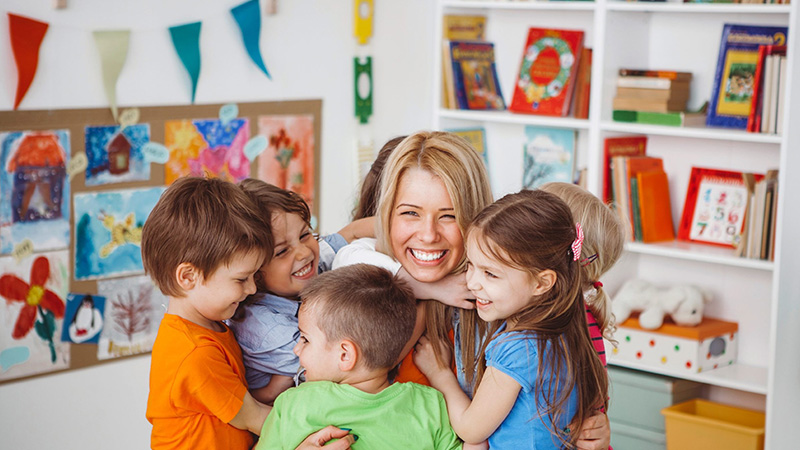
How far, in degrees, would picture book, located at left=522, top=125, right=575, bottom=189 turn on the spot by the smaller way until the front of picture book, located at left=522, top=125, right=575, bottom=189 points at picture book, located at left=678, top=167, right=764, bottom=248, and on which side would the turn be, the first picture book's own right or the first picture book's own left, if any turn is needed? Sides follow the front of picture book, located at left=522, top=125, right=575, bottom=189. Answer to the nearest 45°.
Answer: approximately 45° to the first picture book's own left

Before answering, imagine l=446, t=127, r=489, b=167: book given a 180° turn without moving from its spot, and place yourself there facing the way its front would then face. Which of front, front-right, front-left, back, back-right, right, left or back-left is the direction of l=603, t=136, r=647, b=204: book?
back-right

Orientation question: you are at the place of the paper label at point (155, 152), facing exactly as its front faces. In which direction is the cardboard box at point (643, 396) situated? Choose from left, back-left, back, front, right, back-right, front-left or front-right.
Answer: left

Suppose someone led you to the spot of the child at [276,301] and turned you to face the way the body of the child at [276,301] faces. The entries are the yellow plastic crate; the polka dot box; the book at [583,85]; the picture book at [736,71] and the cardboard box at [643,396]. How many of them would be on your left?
5

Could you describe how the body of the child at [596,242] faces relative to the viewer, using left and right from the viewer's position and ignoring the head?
facing to the left of the viewer

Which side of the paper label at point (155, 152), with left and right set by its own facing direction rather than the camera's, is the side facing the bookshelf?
left

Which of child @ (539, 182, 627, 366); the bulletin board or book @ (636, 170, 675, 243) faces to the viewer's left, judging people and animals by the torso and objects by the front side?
the child

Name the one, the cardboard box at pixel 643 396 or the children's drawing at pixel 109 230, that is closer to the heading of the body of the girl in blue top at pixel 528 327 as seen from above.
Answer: the children's drawing

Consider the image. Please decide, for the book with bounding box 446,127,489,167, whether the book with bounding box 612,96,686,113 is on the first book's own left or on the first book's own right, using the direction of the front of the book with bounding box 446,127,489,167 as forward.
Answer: on the first book's own left

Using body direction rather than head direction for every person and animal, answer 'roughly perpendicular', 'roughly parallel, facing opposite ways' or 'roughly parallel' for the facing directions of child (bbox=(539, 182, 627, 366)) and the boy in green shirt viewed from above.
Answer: roughly perpendicular

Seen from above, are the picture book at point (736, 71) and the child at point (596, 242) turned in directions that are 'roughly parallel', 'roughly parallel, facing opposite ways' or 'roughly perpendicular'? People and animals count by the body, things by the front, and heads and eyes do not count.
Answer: roughly perpendicular
